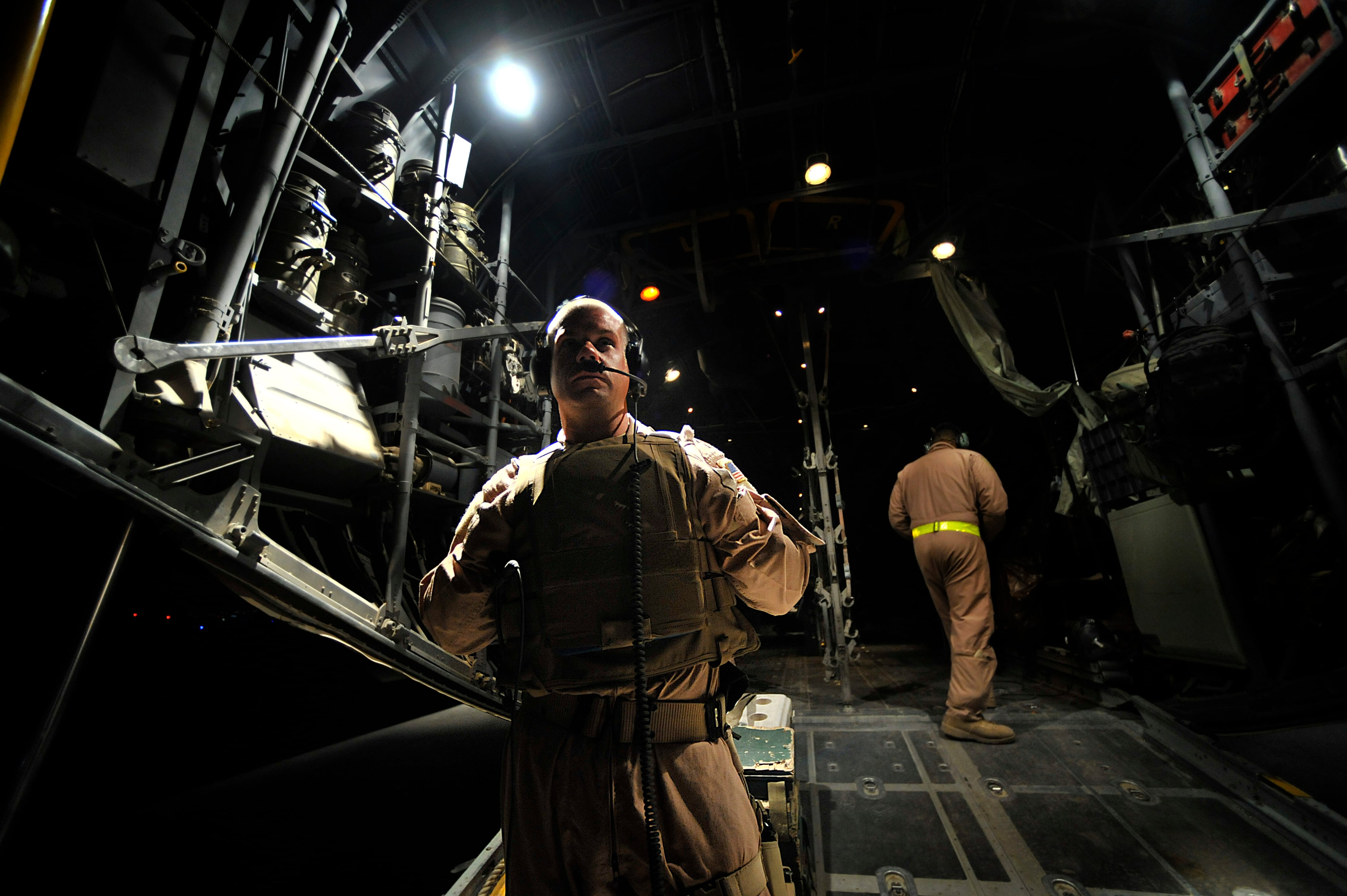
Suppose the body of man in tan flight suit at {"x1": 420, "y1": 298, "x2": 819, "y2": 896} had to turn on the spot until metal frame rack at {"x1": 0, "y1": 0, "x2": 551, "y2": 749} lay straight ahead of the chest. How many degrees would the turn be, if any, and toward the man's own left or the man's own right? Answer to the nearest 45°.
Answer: approximately 135° to the man's own right

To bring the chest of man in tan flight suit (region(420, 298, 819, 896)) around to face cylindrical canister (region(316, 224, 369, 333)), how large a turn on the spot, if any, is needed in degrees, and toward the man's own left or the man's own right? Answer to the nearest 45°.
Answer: approximately 135° to the man's own right

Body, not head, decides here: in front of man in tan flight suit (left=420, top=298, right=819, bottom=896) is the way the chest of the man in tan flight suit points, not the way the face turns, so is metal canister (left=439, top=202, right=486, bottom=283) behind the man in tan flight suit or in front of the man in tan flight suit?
behind

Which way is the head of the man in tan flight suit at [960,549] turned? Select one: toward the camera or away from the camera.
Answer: away from the camera

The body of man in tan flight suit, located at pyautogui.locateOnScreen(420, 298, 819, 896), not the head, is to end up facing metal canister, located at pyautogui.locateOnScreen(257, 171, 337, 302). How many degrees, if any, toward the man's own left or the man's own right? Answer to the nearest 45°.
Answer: approximately 135° to the man's own right

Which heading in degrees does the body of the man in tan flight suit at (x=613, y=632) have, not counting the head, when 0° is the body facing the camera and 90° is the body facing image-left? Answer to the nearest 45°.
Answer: approximately 0°
